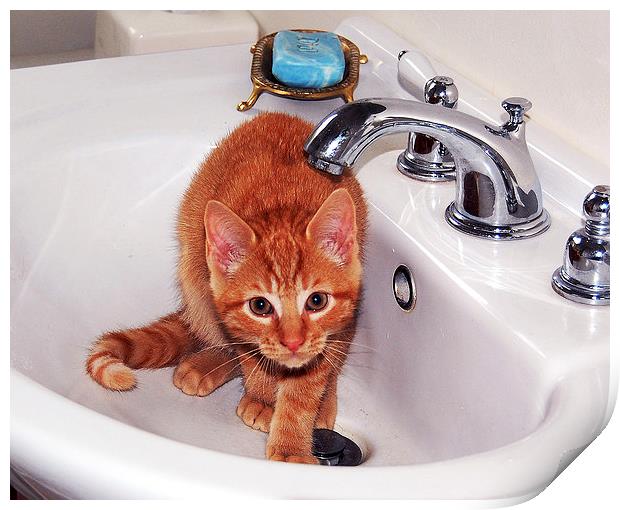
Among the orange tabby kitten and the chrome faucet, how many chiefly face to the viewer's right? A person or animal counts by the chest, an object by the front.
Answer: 0

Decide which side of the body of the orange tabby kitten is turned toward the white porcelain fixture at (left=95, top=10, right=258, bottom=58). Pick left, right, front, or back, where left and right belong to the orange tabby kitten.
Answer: back

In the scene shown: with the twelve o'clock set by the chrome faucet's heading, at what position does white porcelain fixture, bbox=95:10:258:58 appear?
The white porcelain fixture is roughly at 3 o'clock from the chrome faucet.

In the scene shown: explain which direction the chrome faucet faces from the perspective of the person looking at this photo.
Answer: facing the viewer and to the left of the viewer

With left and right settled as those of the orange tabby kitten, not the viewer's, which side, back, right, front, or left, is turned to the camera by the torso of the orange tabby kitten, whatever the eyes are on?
front

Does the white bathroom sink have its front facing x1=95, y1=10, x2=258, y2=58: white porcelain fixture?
no
